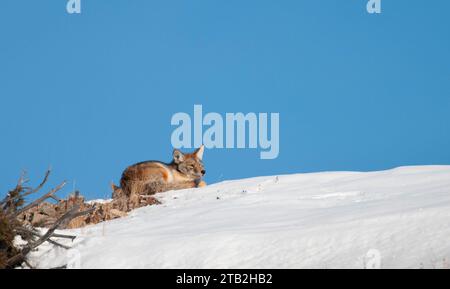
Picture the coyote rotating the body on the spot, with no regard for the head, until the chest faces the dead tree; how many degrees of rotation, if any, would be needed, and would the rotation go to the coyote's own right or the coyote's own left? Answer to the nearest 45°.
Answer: approximately 90° to the coyote's own right

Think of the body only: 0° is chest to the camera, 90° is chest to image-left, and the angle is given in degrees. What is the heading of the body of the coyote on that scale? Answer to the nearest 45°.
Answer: approximately 270°
